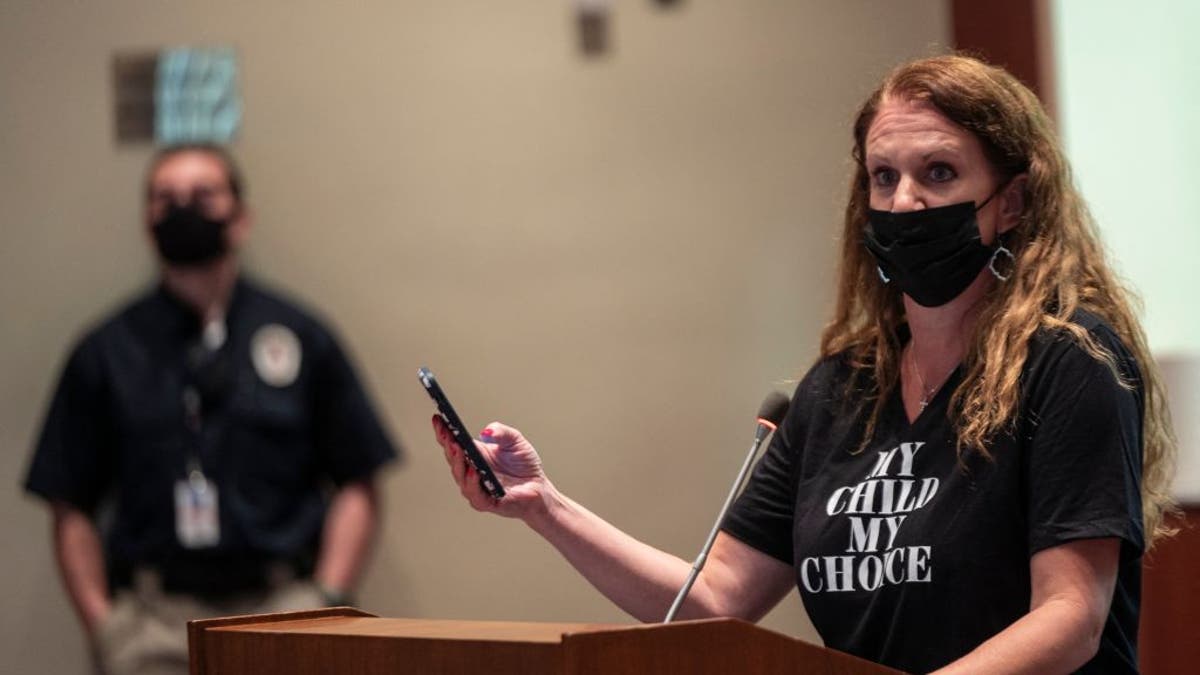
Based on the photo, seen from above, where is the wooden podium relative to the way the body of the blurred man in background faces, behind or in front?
in front

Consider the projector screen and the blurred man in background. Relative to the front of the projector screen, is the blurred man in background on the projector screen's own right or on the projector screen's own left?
on the projector screen's own right

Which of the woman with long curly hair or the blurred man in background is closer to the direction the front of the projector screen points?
the woman with long curly hair

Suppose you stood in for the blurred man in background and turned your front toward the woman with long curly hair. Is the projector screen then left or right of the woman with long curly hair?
left

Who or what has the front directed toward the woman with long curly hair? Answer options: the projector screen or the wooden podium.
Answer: the projector screen

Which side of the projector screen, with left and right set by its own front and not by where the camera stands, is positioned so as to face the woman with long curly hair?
front

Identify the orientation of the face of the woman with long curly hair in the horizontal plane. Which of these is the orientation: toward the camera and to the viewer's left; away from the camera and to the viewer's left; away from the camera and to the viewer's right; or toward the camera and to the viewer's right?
toward the camera and to the viewer's left

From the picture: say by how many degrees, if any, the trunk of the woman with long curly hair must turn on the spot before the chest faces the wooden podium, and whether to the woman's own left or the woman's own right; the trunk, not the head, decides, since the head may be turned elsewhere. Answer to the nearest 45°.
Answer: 0° — they already face it

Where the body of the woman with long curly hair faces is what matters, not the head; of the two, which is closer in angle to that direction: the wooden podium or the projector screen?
the wooden podium

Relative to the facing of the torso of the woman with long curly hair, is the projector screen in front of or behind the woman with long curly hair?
behind

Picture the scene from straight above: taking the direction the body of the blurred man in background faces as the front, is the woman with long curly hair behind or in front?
in front

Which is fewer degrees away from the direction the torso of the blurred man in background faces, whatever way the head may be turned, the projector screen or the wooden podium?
the wooden podium

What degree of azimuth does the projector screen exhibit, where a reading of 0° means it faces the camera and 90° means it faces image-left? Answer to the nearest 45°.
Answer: approximately 0°
